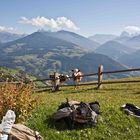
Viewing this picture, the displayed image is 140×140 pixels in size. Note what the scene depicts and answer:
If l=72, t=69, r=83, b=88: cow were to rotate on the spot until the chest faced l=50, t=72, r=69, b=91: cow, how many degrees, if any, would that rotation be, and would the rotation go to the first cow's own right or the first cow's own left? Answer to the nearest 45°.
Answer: approximately 90° to the first cow's own right

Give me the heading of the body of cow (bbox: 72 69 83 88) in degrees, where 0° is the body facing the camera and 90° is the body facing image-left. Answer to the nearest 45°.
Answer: approximately 0°
